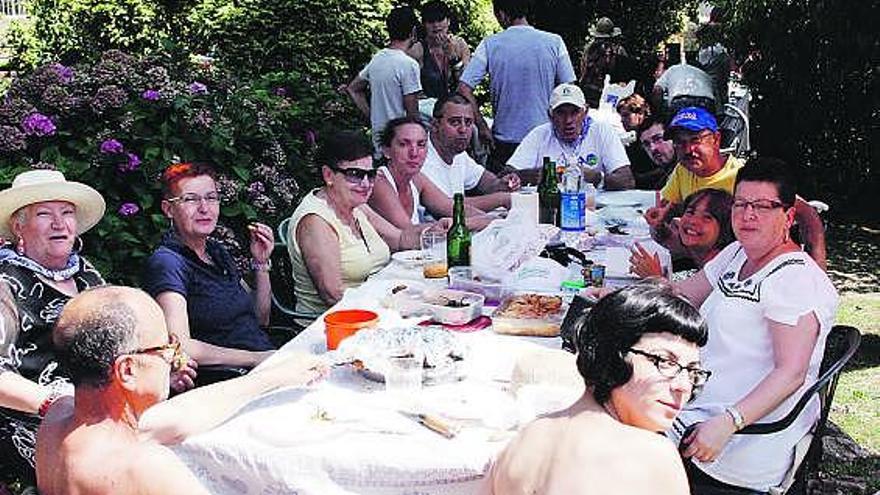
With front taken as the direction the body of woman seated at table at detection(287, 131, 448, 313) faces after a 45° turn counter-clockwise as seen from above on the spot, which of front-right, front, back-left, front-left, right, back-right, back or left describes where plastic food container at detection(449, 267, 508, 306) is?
front-right

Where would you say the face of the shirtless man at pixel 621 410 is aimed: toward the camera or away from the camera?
toward the camera

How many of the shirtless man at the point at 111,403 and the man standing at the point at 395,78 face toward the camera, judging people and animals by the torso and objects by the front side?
0

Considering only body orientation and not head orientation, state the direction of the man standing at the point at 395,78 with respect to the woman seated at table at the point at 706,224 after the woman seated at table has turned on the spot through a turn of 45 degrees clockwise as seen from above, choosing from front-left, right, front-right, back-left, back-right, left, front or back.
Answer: front-right

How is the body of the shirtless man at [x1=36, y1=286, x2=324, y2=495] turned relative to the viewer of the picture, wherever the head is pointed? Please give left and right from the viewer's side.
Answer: facing away from the viewer and to the right of the viewer

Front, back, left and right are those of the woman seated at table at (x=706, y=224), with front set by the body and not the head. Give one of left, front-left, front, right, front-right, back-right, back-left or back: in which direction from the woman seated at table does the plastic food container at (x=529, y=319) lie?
front

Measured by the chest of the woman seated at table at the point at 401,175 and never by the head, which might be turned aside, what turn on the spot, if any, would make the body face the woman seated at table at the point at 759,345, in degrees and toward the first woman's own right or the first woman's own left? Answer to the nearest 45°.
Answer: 0° — they already face them

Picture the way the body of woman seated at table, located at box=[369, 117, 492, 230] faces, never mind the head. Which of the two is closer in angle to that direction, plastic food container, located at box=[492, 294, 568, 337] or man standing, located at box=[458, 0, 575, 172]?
the plastic food container

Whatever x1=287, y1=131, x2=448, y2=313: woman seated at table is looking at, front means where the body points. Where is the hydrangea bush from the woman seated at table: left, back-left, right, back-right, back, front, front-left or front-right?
back

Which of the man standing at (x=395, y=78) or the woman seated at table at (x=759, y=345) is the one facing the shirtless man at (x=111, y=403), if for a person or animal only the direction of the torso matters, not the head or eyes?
the woman seated at table

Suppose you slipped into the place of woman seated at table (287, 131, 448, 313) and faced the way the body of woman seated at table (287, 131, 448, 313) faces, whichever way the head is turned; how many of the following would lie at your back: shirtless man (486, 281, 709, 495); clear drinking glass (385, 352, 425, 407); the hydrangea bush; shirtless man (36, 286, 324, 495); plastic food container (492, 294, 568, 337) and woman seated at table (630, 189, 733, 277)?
1

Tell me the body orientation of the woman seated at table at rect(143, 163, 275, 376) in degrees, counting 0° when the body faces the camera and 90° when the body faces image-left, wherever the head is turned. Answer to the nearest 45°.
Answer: approximately 315°

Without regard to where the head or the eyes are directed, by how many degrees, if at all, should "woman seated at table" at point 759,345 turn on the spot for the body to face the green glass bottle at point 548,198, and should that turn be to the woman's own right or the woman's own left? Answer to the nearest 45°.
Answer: approximately 90° to the woman's own right

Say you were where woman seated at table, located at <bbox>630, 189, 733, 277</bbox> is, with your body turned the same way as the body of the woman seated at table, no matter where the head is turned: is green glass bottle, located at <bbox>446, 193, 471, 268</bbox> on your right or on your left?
on your right

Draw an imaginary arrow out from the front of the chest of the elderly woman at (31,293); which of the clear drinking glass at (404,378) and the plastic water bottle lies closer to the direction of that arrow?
the clear drinking glass

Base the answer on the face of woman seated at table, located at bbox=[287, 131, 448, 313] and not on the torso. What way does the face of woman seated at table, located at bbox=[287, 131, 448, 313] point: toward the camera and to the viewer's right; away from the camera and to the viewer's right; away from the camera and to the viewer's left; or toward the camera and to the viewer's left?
toward the camera and to the viewer's right
